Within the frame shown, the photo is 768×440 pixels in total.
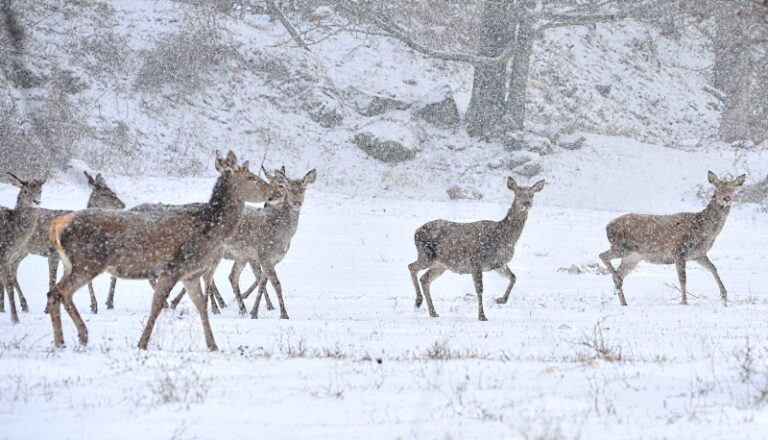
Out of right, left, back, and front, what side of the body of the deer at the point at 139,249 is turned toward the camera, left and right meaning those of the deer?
right

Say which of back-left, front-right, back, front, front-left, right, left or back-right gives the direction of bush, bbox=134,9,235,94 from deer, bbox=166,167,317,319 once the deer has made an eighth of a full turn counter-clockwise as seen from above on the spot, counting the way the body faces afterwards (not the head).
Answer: left

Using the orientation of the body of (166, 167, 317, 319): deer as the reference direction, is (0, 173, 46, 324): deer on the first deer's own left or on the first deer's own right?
on the first deer's own right

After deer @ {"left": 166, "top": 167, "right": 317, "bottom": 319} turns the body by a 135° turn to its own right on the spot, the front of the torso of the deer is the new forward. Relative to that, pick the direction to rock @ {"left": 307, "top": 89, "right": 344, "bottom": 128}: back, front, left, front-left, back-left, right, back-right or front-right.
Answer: right

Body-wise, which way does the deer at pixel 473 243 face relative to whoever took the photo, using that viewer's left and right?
facing to the right of the viewer

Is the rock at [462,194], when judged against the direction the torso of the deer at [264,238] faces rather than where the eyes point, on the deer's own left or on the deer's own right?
on the deer's own left

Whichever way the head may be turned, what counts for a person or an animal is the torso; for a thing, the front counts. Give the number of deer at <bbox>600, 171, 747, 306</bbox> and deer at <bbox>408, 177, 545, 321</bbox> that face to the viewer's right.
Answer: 2

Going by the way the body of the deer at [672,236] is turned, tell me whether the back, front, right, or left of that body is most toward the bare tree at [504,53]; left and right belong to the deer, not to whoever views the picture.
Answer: left

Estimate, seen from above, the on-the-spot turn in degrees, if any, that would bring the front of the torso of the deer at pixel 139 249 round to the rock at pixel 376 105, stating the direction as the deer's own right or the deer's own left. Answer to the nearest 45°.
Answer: approximately 90° to the deer's own left

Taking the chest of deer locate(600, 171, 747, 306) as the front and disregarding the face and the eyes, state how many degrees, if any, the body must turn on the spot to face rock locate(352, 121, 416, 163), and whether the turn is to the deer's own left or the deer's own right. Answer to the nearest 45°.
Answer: approximately 135° to the deer's own left

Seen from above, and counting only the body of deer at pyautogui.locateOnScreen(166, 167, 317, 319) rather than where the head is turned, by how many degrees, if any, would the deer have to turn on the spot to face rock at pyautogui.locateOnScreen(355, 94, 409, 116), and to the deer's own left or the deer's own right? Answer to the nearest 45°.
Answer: approximately 135° to the deer's own left

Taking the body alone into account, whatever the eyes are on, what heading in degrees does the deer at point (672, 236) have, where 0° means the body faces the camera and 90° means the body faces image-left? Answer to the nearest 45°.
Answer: approximately 270°

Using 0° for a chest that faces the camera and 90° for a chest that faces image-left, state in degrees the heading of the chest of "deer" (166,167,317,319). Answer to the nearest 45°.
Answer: approximately 315°

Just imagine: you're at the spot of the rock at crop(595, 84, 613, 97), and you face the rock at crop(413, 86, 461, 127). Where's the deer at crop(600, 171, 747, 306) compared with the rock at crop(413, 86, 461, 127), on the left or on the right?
left
